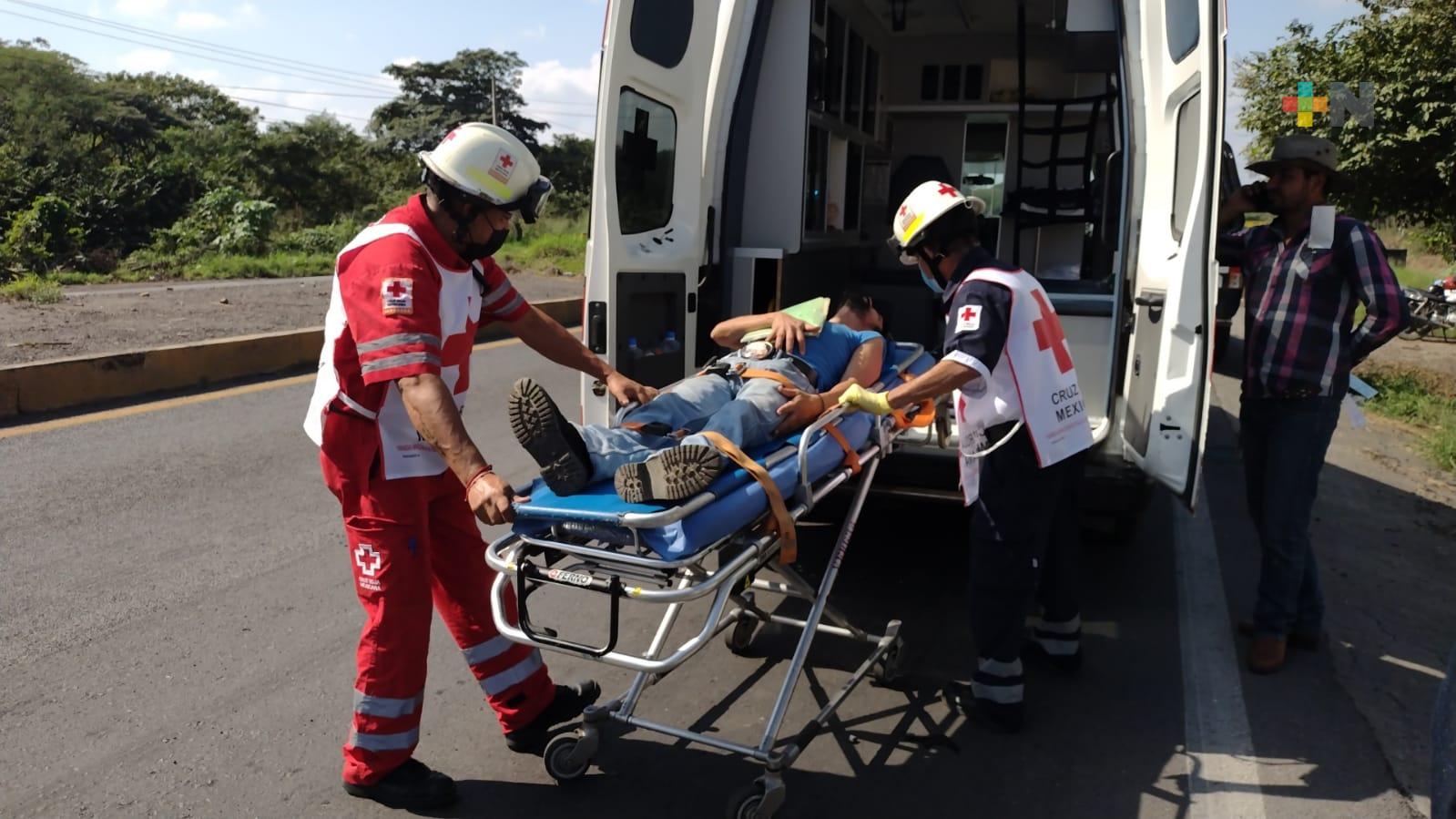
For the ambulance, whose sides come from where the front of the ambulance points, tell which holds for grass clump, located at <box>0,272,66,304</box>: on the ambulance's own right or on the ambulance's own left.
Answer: on the ambulance's own left

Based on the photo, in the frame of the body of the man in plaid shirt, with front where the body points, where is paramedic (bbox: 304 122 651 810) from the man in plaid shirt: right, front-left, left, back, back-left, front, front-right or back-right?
front

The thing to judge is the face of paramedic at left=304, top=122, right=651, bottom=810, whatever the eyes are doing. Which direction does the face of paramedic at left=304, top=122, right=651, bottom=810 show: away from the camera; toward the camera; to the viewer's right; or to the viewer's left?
to the viewer's right

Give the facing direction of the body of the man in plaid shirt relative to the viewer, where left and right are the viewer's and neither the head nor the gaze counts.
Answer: facing the viewer and to the left of the viewer

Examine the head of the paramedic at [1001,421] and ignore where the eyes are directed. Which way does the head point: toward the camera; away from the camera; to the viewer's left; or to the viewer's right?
to the viewer's left

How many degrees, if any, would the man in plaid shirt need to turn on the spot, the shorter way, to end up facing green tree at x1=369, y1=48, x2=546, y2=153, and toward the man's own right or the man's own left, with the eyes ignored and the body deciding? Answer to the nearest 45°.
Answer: approximately 90° to the man's own right

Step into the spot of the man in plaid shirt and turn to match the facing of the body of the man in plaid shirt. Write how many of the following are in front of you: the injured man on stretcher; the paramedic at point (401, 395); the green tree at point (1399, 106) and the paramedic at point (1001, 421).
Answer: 3

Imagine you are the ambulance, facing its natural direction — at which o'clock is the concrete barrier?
The concrete barrier is roughly at 10 o'clock from the ambulance.

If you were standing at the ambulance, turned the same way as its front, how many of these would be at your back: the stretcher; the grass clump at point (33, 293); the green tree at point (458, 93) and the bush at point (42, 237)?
1

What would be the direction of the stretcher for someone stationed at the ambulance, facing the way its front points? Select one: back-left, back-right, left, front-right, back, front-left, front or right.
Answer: back

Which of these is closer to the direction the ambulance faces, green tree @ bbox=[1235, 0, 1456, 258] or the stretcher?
the green tree

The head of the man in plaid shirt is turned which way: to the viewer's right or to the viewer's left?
to the viewer's left

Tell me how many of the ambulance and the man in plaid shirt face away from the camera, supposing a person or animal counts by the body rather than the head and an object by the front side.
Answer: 1

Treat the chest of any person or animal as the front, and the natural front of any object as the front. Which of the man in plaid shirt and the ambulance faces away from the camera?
the ambulance

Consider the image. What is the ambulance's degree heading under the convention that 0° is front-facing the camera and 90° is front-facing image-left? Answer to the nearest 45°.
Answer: approximately 180°

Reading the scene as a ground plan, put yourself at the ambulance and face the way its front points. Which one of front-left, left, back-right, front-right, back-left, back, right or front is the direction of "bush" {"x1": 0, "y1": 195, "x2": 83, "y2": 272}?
front-left
